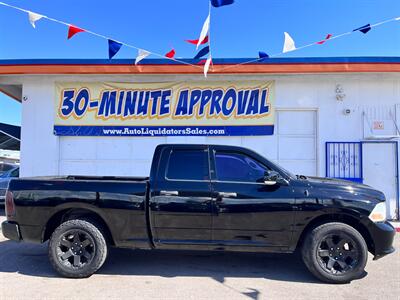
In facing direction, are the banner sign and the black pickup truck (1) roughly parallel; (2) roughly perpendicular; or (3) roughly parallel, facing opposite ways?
roughly perpendicular

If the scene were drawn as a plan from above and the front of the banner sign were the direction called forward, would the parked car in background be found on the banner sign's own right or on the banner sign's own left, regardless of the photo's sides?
on the banner sign's own right

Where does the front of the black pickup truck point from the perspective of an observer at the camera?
facing to the right of the viewer

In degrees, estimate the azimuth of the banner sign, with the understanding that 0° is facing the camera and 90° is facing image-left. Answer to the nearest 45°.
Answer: approximately 0°

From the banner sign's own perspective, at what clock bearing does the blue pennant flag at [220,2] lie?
The blue pennant flag is roughly at 11 o'clock from the banner sign.

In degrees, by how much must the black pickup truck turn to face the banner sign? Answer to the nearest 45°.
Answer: approximately 90° to its left

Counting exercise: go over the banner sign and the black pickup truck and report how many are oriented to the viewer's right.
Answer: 1

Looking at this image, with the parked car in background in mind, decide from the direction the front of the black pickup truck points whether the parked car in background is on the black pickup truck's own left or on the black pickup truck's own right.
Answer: on the black pickup truck's own left

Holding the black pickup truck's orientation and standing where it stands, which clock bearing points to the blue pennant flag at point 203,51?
The blue pennant flag is roughly at 9 o'clock from the black pickup truck.
